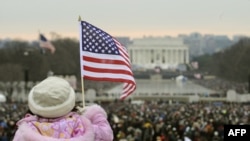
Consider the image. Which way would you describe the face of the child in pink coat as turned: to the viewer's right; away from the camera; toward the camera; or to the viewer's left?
away from the camera

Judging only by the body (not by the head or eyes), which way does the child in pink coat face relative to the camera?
away from the camera
